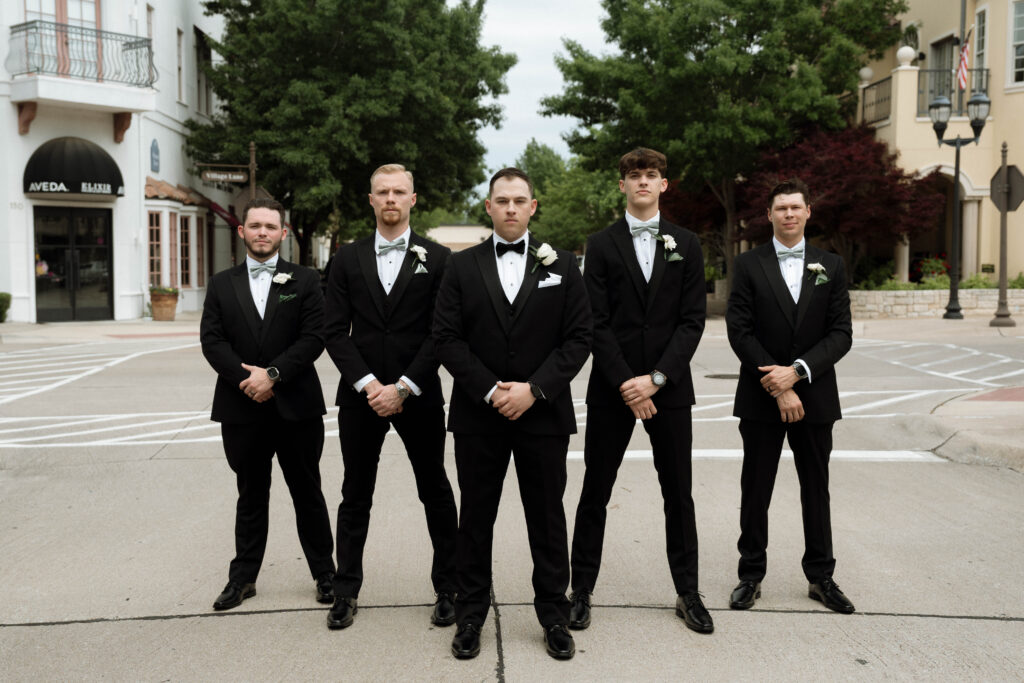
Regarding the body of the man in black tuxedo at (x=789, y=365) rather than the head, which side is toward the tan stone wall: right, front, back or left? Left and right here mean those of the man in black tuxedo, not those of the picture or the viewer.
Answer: back

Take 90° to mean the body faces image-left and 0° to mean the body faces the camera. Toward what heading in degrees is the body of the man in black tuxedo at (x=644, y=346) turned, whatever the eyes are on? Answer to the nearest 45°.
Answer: approximately 0°

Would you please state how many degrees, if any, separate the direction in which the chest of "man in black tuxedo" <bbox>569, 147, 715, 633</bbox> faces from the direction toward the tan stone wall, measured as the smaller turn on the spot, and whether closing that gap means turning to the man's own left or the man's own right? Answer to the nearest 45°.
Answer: approximately 180°

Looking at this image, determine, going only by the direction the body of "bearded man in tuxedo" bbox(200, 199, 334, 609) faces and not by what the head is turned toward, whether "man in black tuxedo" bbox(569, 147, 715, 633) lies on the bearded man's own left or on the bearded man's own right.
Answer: on the bearded man's own left

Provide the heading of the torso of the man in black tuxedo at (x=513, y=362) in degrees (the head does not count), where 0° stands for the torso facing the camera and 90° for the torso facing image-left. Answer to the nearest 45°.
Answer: approximately 0°

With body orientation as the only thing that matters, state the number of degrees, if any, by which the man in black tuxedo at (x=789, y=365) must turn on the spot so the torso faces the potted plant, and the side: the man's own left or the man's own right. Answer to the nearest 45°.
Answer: approximately 135° to the man's own right

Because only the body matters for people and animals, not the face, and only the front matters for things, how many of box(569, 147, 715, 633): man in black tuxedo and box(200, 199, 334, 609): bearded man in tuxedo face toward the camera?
2
